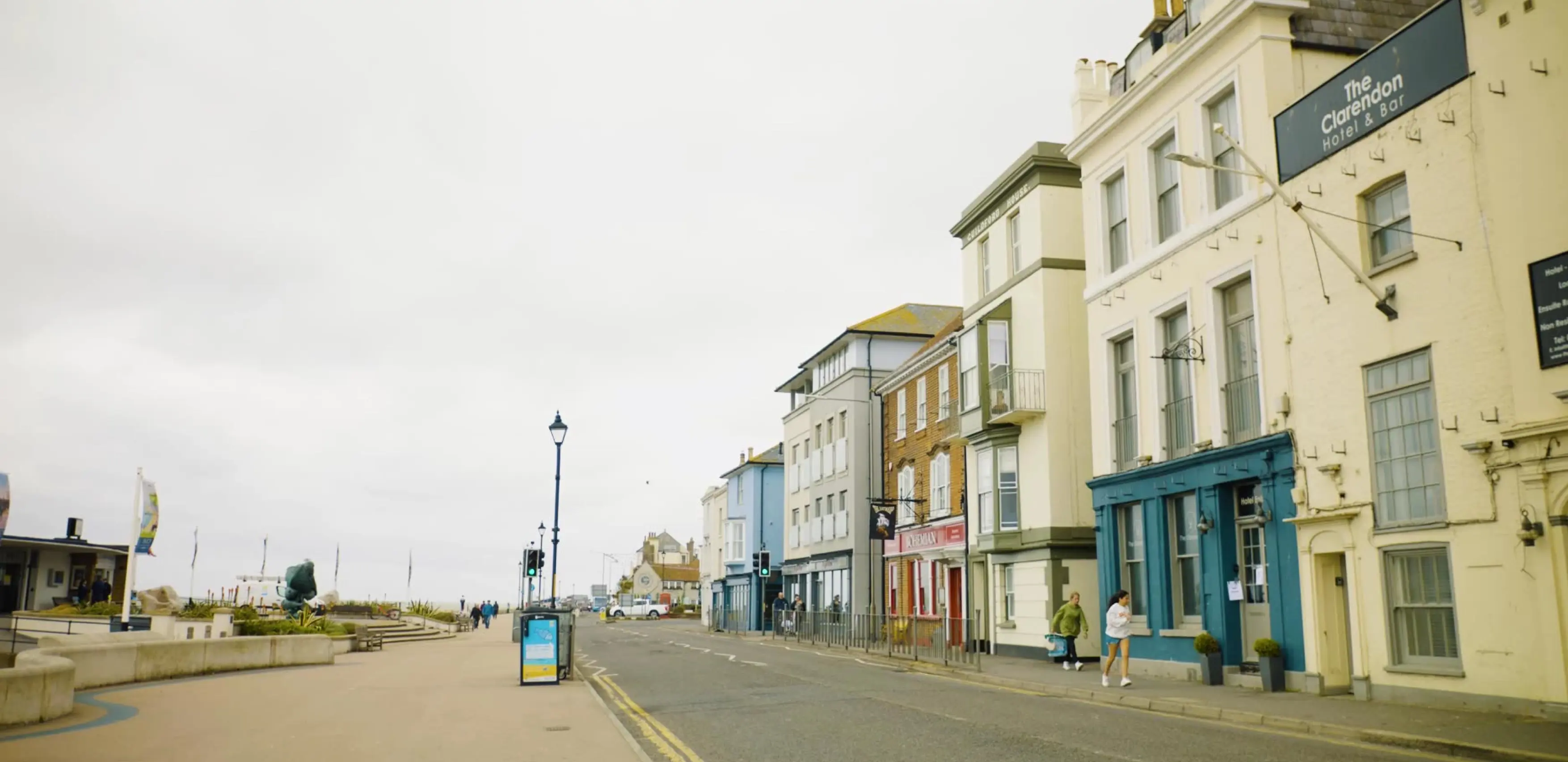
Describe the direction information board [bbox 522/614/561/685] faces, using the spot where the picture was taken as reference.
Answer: facing the viewer

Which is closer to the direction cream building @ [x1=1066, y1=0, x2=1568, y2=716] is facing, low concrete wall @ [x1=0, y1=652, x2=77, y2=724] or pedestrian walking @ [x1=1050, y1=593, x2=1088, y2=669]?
the low concrete wall

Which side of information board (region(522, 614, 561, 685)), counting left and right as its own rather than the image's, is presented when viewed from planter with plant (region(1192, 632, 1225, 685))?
left

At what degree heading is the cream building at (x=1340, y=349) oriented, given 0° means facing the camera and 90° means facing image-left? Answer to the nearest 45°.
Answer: approximately 45°

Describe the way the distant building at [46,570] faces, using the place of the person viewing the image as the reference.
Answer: facing the viewer and to the right of the viewer

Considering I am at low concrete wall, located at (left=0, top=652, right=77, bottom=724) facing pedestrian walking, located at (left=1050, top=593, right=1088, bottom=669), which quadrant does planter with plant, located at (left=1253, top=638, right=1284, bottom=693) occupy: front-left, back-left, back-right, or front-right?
front-right

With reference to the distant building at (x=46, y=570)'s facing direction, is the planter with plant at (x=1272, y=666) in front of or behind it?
in front

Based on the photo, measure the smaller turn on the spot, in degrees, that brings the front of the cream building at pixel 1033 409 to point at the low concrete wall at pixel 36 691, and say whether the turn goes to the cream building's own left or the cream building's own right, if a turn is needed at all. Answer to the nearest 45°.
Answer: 0° — it already faces it

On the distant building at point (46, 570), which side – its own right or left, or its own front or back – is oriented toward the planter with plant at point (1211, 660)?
front

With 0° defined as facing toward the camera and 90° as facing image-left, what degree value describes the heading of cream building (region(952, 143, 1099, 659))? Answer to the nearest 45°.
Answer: approximately 45°

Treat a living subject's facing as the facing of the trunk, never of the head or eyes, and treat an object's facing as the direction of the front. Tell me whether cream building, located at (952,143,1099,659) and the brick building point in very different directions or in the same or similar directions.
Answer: same or similar directions

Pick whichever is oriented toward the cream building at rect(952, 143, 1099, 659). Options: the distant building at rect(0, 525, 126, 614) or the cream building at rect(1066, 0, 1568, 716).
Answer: the distant building

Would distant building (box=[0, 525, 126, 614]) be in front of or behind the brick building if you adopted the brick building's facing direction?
in front

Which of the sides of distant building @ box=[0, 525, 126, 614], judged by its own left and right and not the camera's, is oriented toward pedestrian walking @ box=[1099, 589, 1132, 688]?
front

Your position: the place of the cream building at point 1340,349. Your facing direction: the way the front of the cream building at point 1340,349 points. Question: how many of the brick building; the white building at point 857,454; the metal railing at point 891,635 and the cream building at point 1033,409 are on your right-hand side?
4

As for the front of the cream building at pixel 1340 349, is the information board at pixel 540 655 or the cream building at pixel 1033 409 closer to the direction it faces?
the information board
